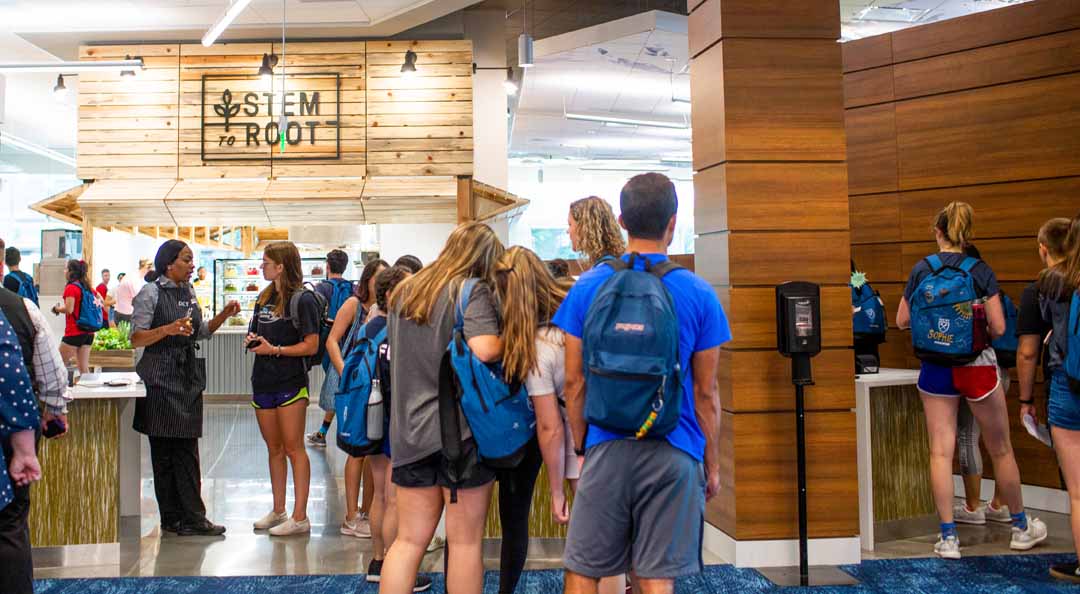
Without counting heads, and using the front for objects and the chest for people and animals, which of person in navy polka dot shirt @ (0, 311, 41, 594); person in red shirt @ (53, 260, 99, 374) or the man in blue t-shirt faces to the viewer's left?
the person in red shirt

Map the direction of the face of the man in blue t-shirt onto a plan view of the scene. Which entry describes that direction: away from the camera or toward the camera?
away from the camera

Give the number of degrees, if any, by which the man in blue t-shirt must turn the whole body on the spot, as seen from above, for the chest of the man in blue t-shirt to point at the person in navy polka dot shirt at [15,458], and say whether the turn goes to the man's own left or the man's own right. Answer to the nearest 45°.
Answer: approximately 90° to the man's own left

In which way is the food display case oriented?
toward the camera

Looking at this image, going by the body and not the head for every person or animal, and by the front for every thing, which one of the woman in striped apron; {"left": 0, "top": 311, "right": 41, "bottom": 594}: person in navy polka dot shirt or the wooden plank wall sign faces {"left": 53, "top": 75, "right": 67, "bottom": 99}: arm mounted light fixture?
the person in navy polka dot shirt

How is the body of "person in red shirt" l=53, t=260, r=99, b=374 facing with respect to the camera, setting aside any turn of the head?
to the viewer's left

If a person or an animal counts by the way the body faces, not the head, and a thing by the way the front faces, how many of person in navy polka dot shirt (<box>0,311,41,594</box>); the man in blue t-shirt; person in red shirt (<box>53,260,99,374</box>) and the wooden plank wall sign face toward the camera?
1

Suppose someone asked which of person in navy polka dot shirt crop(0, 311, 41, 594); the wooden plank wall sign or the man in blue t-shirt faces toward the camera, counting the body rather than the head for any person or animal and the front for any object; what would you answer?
the wooden plank wall sign

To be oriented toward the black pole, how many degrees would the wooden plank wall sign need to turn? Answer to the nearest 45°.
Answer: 0° — it already faces it

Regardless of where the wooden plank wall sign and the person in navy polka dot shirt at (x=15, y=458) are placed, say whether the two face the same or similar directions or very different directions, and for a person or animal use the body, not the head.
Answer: very different directions

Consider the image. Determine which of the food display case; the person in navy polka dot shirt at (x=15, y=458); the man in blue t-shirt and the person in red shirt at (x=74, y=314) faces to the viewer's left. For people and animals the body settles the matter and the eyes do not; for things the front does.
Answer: the person in red shirt

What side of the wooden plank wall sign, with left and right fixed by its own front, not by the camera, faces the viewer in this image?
front

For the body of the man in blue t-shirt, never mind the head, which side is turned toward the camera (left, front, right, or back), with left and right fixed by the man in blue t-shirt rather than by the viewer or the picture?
back
